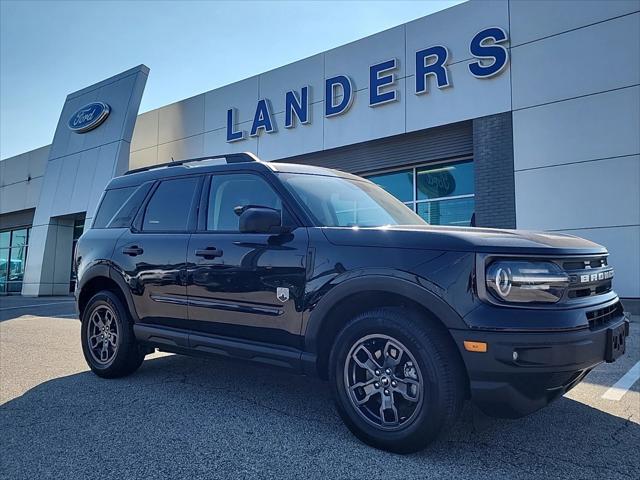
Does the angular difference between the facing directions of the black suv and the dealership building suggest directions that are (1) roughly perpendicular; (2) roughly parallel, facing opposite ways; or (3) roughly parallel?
roughly perpendicular

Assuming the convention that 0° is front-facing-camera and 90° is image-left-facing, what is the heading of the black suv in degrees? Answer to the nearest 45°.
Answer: approximately 315°

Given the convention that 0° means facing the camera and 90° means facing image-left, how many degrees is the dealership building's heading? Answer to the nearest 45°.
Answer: approximately 45°

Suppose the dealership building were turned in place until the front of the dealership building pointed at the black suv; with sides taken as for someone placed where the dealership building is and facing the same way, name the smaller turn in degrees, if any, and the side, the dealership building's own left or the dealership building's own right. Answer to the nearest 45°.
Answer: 0° — it already faces it
